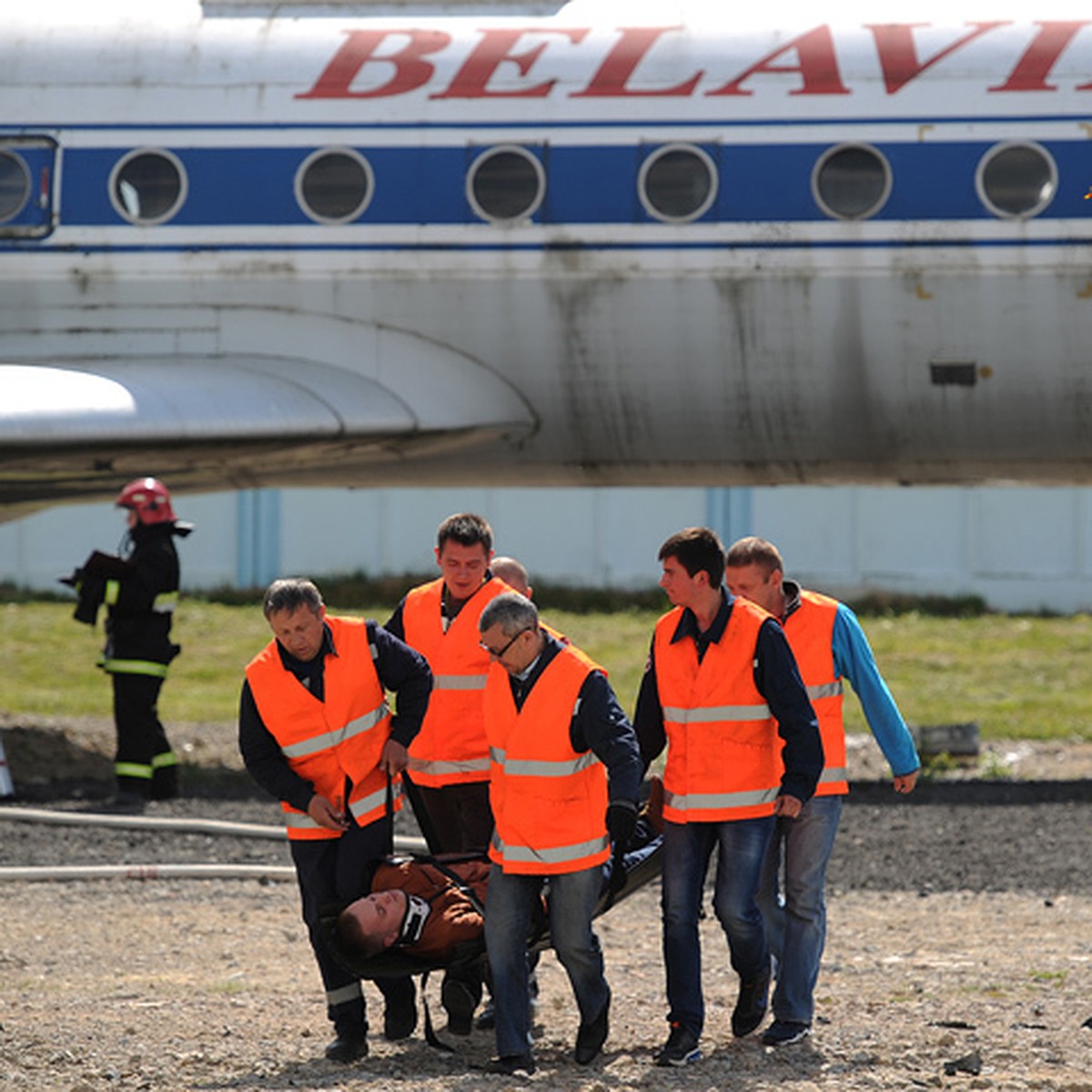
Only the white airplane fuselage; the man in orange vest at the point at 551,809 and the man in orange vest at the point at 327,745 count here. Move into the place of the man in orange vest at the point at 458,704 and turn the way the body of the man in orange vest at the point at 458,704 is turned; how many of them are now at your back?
1

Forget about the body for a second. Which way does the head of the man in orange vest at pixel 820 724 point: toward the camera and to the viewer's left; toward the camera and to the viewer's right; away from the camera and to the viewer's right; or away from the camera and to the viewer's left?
toward the camera and to the viewer's left

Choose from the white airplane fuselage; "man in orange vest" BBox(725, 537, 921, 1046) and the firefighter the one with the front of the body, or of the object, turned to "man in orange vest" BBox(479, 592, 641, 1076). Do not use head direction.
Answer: "man in orange vest" BBox(725, 537, 921, 1046)

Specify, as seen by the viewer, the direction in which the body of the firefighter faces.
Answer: to the viewer's left

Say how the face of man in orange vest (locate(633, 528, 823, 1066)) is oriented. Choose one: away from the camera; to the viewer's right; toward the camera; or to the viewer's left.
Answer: to the viewer's left

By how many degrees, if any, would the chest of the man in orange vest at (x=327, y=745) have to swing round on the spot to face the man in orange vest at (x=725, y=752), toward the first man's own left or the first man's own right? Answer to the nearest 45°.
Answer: approximately 90° to the first man's own left

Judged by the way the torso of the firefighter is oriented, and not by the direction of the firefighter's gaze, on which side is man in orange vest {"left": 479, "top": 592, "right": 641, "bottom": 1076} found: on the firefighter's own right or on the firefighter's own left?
on the firefighter's own left

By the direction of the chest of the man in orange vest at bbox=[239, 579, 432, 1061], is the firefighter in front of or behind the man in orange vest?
behind

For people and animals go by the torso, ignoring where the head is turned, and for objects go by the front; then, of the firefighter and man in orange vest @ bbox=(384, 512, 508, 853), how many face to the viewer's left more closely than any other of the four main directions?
1

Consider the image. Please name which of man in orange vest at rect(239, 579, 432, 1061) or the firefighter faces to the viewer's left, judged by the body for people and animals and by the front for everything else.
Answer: the firefighter

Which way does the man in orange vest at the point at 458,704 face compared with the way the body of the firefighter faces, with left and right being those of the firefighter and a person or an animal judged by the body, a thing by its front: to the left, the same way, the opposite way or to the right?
to the left
